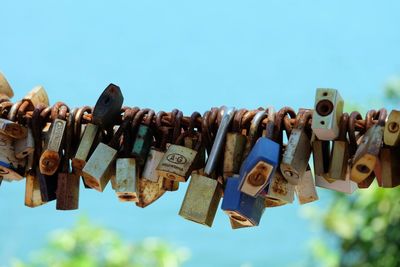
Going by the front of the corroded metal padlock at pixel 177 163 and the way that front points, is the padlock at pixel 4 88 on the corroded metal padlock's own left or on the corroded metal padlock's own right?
on the corroded metal padlock's own right

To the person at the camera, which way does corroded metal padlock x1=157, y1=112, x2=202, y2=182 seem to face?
facing the viewer
